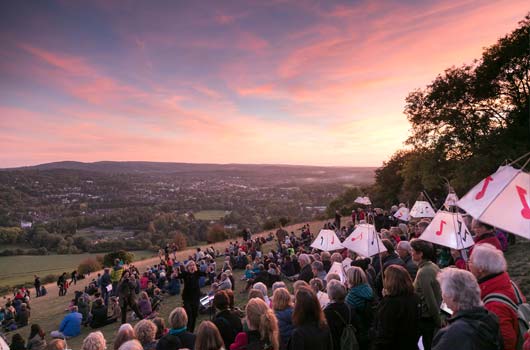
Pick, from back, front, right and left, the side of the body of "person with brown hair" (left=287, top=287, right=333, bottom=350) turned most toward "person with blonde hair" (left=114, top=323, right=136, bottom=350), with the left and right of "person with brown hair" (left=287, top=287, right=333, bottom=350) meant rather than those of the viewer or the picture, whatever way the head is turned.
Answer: left

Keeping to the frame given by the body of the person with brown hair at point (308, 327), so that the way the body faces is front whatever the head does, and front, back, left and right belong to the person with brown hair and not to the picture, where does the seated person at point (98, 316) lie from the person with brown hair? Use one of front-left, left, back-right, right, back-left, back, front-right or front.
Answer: front-left

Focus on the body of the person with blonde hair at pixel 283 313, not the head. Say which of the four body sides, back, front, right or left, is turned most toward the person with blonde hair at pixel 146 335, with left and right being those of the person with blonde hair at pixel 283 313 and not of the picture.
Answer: left

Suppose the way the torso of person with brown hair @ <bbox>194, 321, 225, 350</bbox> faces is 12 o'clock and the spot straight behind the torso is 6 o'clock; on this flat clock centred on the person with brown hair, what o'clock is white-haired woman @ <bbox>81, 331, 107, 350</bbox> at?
The white-haired woman is roughly at 10 o'clock from the person with brown hair.

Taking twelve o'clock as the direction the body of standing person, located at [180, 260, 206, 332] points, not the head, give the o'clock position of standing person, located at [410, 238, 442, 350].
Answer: standing person, located at [410, 238, 442, 350] is roughly at 11 o'clock from standing person, located at [180, 260, 206, 332].

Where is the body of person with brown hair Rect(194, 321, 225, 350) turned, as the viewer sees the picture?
away from the camera

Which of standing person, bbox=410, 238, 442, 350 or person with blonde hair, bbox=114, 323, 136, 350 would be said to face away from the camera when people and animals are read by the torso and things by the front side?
the person with blonde hair

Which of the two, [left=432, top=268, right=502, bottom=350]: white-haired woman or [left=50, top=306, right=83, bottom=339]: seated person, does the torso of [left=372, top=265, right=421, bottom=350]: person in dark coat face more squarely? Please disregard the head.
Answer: the seated person

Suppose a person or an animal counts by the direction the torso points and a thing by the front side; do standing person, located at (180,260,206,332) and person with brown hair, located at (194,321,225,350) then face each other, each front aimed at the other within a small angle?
yes

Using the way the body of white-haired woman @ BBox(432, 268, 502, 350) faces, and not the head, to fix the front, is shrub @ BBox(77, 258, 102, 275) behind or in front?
in front

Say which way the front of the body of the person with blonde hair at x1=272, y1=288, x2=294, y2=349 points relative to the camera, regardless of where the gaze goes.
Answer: away from the camera

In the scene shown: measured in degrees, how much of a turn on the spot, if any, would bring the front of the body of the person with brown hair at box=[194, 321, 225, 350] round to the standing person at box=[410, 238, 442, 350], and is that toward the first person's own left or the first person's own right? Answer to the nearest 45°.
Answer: approximately 90° to the first person's own right

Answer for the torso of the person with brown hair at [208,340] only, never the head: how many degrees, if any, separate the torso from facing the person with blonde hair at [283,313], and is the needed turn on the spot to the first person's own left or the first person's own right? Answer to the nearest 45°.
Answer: approximately 45° to the first person's own right

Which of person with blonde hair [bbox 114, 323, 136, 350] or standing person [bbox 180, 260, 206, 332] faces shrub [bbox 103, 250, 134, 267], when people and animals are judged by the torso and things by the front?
the person with blonde hair

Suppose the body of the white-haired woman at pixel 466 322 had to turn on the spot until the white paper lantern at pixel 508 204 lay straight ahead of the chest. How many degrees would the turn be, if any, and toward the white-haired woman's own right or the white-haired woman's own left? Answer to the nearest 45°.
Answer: approximately 45° to the white-haired woman's own right

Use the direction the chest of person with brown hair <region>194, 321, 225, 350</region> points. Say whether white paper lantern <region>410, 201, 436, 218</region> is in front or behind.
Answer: in front

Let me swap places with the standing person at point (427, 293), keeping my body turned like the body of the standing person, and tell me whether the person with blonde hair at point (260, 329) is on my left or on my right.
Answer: on my left
